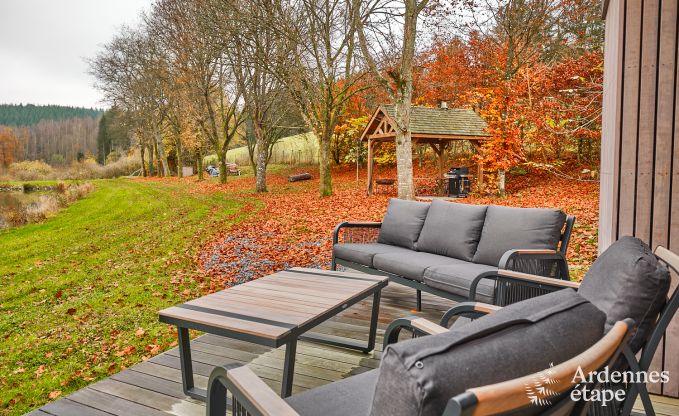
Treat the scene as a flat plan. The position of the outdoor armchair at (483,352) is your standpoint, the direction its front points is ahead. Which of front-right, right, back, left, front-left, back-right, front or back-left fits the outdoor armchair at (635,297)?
right

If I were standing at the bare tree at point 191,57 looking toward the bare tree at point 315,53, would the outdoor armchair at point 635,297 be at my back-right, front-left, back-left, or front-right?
front-right

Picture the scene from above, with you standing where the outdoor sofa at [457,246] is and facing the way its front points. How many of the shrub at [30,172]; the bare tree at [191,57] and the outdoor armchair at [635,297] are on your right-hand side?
2

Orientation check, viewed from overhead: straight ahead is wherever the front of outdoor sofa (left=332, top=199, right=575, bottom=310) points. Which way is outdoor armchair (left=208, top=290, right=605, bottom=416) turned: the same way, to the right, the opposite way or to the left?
to the right

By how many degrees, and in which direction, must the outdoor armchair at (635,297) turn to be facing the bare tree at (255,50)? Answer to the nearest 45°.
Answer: approximately 45° to its right

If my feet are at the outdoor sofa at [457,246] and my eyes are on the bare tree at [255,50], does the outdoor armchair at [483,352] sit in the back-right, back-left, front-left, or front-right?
back-left

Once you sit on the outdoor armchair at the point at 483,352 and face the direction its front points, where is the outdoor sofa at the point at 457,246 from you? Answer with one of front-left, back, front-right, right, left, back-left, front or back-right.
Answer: front-right

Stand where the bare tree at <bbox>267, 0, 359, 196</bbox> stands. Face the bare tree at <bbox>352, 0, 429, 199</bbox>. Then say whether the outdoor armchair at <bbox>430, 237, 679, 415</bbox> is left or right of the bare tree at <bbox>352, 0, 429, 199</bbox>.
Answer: right

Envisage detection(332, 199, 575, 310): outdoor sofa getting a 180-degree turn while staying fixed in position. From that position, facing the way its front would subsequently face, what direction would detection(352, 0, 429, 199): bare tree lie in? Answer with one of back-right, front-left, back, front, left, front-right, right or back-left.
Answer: front-left

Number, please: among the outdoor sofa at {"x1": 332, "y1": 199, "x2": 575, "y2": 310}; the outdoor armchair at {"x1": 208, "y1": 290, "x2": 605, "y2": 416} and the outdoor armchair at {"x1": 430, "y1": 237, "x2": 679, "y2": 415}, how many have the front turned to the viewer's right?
0

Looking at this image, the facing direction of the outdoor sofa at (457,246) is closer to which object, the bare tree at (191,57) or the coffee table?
the coffee table

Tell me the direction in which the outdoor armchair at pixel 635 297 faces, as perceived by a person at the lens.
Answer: facing to the left of the viewer

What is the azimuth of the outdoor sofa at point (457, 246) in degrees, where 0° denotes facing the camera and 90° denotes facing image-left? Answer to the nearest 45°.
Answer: approximately 45°

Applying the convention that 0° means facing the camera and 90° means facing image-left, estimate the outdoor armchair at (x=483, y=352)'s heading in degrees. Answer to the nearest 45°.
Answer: approximately 135°

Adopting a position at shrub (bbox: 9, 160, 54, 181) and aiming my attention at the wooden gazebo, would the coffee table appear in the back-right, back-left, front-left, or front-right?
front-right

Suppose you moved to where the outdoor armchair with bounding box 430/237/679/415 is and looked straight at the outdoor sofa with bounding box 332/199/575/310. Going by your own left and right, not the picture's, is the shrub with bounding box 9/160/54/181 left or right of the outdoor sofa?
left
